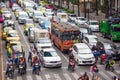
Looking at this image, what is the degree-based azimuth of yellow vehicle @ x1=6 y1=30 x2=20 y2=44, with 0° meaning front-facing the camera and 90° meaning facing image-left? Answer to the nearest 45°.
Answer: approximately 0°

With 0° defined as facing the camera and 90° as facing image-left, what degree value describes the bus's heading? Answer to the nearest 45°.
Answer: approximately 315°

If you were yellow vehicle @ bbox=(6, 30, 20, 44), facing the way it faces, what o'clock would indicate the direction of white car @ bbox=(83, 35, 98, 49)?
The white car is roughly at 10 o'clock from the yellow vehicle.

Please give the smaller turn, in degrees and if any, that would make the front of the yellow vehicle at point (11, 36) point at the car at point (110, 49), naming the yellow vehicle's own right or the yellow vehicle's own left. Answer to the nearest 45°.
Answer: approximately 45° to the yellow vehicle's own left
